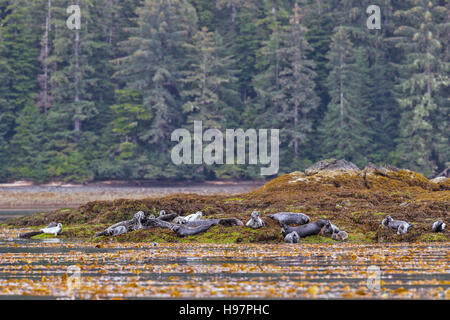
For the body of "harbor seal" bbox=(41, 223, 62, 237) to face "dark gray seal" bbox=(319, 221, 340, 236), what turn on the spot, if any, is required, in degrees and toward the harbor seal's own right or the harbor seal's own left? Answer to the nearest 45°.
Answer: approximately 45° to the harbor seal's own right

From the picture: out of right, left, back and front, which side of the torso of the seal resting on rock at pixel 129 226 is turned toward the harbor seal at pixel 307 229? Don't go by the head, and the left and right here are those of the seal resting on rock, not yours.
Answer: front

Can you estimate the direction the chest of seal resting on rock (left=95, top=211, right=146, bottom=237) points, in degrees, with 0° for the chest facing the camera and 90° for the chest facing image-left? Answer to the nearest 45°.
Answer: approximately 270°

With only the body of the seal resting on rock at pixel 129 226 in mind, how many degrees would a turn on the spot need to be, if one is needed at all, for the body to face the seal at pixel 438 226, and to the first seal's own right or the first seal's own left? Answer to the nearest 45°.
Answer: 0° — it already faces it

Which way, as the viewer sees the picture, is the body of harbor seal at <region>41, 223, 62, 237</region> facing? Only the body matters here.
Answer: to the viewer's right

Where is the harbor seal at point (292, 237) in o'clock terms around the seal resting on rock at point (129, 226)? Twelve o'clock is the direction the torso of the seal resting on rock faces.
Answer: The harbor seal is roughly at 1 o'clock from the seal resting on rock.

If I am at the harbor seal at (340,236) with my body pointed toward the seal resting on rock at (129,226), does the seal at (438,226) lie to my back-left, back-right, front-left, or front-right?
back-right
